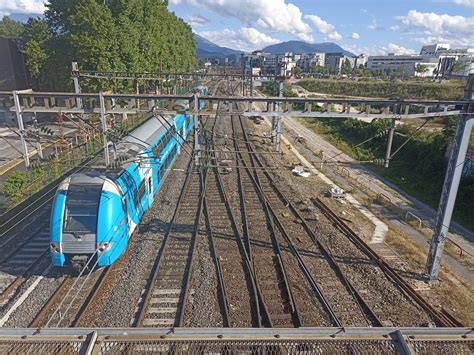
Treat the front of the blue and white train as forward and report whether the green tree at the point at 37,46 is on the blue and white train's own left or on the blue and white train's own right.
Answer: on the blue and white train's own right

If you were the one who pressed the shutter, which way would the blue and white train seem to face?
facing the viewer and to the left of the viewer

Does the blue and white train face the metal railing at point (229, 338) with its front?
no

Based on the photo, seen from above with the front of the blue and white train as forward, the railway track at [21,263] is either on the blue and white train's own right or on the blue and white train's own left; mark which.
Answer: on the blue and white train's own right

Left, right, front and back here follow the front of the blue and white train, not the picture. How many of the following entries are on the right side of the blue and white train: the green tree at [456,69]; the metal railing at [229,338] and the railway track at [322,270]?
0

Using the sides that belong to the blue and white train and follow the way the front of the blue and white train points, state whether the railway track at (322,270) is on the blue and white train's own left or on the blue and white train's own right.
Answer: on the blue and white train's own left

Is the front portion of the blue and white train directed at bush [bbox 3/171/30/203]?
no

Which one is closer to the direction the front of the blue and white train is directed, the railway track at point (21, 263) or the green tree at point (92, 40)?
the railway track

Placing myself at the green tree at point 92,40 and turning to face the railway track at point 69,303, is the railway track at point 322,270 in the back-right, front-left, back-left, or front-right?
front-left

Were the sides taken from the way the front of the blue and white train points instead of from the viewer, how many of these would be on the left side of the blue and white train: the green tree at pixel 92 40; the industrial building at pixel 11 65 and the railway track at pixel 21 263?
0

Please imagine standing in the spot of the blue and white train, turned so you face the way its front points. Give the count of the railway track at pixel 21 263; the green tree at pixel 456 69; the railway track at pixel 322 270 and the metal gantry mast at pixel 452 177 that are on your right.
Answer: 1

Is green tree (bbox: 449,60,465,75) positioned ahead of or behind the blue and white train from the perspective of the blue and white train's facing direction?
behind

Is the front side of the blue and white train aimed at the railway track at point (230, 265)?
no

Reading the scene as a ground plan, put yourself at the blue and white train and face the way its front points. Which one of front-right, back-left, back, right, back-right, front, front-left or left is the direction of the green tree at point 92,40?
back-right

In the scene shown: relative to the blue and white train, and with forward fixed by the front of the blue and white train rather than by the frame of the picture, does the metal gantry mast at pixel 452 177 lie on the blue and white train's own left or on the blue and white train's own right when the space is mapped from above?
on the blue and white train's own left
